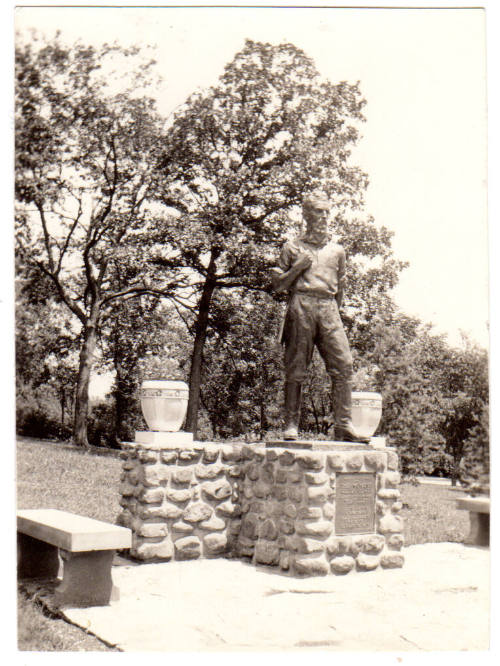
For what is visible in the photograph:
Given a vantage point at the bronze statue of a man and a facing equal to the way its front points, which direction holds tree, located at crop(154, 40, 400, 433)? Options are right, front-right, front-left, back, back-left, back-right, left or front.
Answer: back-left

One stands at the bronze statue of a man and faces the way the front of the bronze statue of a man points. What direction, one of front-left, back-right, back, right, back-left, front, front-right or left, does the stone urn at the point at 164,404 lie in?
back-right

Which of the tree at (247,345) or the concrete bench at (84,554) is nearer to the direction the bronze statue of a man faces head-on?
the concrete bench

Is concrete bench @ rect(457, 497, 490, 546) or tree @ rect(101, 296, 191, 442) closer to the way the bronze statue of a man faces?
the concrete bench

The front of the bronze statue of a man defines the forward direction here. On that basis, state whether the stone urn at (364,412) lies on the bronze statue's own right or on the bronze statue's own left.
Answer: on the bronze statue's own left

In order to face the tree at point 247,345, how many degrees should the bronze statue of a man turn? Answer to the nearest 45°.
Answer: approximately 135° to its left

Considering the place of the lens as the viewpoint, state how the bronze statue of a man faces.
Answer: facing the viewer and to the right of the viewer
